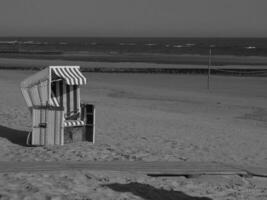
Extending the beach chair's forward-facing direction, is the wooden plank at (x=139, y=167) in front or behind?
in front
